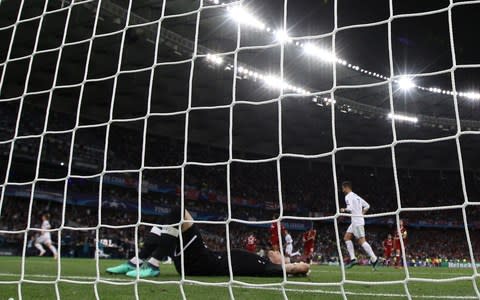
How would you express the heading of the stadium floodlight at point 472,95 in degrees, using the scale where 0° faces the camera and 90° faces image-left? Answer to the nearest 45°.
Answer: approximately 45°

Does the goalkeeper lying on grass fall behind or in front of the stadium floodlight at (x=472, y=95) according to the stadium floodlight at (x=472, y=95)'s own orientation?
in front
